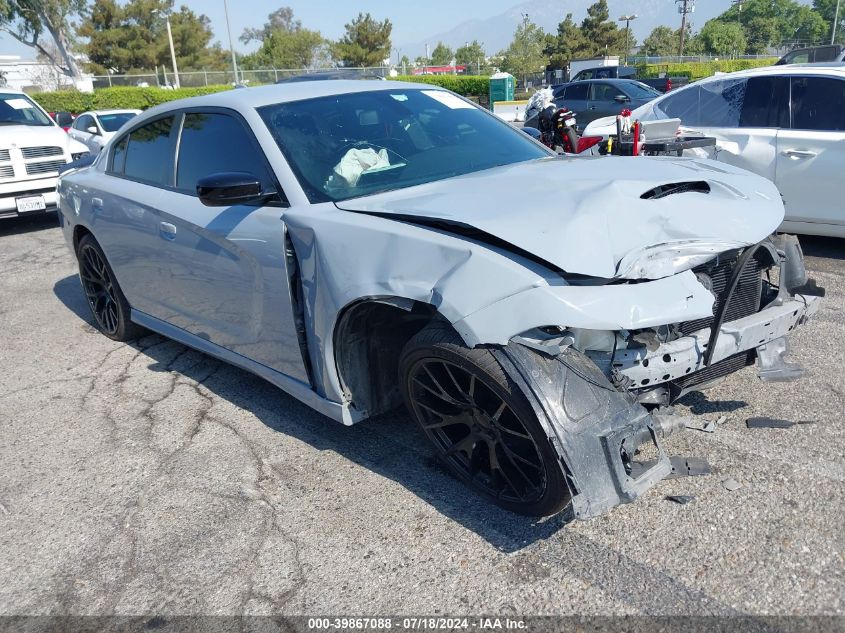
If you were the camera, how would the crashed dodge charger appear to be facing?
facing the viewer and to the right of the viewer

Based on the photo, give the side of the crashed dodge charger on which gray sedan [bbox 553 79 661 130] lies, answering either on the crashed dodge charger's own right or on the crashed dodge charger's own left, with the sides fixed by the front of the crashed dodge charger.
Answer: on the crashed dodge charger's own left

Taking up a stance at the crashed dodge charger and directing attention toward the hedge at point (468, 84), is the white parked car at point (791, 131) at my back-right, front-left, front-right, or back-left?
front-right

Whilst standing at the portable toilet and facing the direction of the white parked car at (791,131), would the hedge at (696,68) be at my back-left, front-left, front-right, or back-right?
back-left

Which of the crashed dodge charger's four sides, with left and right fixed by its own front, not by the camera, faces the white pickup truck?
back

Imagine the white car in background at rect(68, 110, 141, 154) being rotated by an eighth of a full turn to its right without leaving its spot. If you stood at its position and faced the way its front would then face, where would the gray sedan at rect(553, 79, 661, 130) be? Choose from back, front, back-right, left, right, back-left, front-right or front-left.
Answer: left

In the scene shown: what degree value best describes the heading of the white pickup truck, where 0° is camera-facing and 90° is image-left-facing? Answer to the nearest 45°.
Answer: approximately 315°

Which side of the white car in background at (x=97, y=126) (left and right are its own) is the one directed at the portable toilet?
left

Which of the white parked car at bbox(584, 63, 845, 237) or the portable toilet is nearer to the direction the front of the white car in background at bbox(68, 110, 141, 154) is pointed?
the white parked car

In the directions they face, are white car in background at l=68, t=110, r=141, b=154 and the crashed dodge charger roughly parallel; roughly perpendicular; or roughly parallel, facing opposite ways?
roughly parallel

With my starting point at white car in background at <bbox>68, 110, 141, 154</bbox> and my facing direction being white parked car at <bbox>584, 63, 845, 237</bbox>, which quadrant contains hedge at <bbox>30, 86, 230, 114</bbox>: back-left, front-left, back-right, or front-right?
back-left

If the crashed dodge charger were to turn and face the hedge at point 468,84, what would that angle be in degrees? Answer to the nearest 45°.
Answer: approximately 135° to its left
